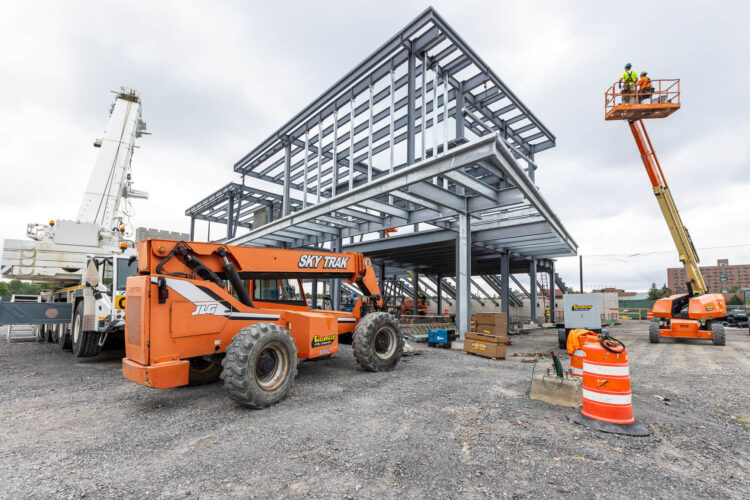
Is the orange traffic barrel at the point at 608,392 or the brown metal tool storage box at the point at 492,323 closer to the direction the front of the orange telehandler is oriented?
the brown metal tool storage box

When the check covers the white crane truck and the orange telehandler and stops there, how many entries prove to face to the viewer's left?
0

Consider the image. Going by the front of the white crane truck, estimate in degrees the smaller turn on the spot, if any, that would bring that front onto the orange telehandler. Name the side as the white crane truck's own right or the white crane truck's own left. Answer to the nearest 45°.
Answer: approximately 45° to the white crane truck's own right

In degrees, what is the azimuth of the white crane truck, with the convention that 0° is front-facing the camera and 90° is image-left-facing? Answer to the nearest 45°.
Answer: approximately 315°

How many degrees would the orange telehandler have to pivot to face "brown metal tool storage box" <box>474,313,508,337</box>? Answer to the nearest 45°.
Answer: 0° — it already faces it

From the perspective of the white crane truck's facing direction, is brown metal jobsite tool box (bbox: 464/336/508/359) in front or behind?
in front

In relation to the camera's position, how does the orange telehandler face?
facing away from the viewer and to the right of the viewer

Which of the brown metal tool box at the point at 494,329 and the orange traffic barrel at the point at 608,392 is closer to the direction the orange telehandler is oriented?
the brown metal tool box

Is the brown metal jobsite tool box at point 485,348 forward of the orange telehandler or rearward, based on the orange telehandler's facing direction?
forward

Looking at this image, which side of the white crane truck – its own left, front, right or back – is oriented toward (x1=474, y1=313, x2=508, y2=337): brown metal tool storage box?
front
